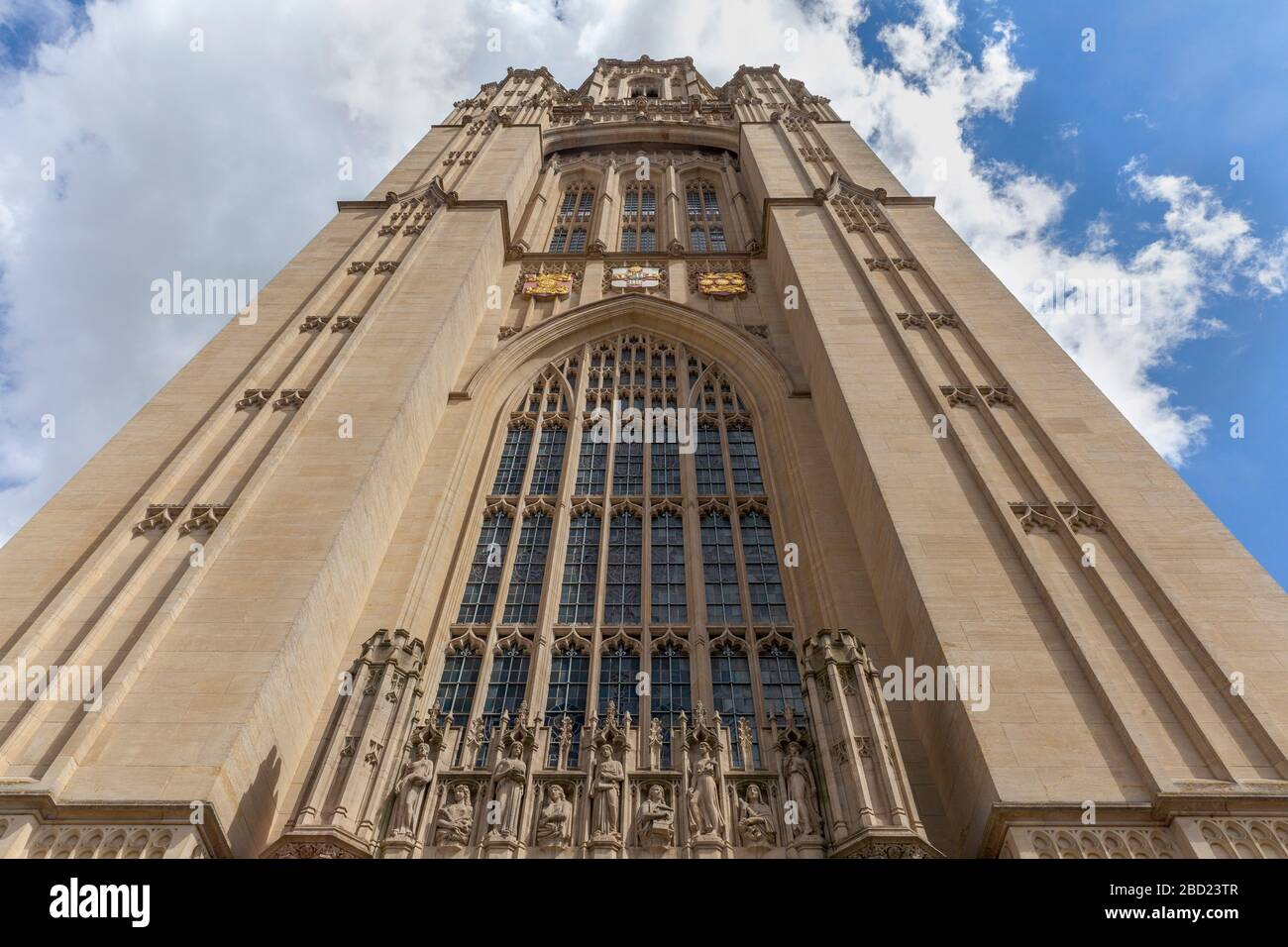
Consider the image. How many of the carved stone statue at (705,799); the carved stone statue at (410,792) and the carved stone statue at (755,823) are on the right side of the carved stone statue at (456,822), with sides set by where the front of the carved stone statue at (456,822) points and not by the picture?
1

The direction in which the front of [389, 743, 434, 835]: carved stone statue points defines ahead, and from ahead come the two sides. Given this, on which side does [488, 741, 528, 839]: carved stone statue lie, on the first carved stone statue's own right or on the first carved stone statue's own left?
on the first carved stone statue's own left

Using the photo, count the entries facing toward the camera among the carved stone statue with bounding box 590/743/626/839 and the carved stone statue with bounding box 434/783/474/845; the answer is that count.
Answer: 2

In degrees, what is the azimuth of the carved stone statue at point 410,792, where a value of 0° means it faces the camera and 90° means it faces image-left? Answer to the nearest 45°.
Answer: approximately 0°

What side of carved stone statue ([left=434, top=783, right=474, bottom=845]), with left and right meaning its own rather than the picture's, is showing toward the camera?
front

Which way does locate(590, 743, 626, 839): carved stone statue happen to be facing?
toward the camera

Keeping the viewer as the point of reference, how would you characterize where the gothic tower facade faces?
facing the viewer

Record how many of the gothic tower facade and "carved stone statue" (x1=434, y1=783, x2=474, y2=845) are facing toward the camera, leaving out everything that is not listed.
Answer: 2

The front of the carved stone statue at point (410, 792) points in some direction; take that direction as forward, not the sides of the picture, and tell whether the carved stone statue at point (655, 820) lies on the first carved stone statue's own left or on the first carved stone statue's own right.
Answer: on the first carved stone statue's own left

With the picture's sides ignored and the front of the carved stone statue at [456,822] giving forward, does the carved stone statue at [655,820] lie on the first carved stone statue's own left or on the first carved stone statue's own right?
on the first carved stone statue's own left

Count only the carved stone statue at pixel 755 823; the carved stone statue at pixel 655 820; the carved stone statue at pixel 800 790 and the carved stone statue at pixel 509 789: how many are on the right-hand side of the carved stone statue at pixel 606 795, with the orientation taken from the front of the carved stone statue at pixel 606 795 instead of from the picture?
1

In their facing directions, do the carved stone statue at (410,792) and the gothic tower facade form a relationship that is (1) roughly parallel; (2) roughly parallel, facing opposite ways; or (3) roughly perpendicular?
roughly parallel
